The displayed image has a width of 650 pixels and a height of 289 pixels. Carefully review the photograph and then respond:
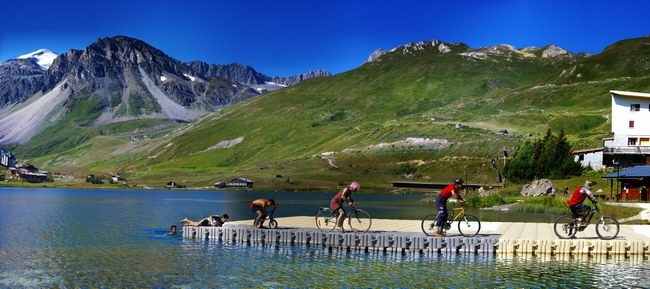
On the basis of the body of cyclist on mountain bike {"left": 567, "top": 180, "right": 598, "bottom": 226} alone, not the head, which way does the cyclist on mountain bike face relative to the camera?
to the viewer's right

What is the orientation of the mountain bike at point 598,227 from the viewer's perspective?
to the viewer's right

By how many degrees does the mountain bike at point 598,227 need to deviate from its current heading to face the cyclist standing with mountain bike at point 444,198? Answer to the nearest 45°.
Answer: approximately 135° to its right

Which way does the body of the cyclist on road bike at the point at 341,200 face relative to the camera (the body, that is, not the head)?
to the viewer's right

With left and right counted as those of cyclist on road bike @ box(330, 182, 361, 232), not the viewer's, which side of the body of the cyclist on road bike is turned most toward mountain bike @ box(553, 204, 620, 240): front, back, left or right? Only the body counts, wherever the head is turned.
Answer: front

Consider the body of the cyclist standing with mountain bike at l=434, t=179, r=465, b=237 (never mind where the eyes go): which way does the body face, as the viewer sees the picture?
to the viewer's right

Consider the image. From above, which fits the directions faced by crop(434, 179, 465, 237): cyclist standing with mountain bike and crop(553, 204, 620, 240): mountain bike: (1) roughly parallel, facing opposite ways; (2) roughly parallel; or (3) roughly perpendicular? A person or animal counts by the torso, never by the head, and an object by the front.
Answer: roughly parallel

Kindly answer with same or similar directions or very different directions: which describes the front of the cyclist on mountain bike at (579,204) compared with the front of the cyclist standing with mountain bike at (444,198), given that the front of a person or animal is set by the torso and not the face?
same or similar directions

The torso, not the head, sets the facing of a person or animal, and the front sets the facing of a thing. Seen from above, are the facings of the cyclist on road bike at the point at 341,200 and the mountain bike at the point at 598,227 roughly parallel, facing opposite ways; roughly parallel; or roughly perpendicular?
roughly parallel

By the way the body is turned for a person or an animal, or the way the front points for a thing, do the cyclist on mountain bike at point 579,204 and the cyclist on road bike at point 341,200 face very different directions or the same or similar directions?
same or similar directions
